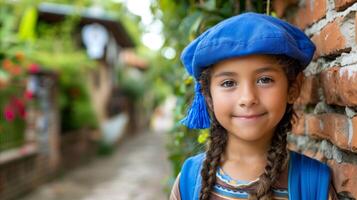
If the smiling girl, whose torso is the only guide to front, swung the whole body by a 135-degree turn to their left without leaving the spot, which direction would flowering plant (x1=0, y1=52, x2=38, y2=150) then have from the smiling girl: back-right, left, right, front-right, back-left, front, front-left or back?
left

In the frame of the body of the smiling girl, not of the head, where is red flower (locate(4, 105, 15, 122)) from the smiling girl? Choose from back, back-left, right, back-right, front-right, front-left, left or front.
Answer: back-right

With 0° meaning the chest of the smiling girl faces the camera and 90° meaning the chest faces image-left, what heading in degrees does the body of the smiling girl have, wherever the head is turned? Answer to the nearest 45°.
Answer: approximately 0°

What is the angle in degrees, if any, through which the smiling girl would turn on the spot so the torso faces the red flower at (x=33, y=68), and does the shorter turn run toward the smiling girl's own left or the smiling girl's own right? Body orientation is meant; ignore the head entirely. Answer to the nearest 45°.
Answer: approximately 135° to the smiling girl's own right
